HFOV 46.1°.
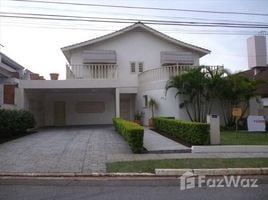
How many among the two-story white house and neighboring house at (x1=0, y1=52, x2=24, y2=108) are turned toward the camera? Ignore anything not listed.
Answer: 2

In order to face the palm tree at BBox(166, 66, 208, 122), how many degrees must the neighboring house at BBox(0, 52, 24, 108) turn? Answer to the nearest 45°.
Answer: approximately 90° to its left

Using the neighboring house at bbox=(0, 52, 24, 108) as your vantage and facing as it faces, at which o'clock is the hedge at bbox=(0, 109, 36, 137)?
The hedge is roughly at 12 o'clock from the neighboring house.

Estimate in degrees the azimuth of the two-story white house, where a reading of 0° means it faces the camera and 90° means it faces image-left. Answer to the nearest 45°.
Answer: approximately 0°

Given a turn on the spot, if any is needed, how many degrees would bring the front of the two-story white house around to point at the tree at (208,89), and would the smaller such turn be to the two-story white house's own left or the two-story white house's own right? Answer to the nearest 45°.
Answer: approximately 45° to the two-story white house's own left

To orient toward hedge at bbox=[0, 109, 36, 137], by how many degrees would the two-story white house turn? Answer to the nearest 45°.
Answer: approximately 45° to its right

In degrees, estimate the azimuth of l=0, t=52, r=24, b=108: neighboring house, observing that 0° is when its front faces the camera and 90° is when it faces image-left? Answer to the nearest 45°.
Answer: approximately 0°
